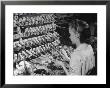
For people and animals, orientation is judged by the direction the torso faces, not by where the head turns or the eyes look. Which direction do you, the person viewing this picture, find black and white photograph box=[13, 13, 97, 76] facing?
facing the viewer
